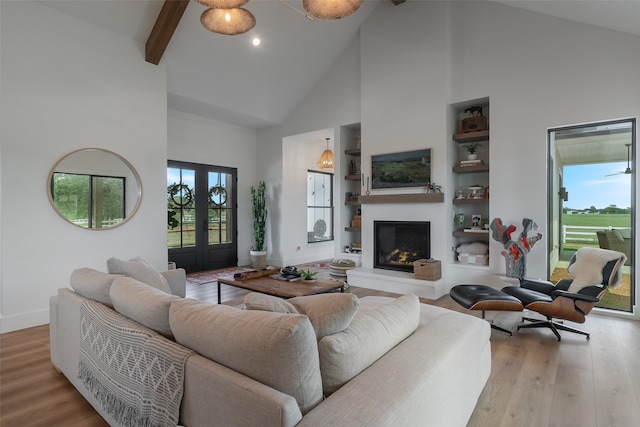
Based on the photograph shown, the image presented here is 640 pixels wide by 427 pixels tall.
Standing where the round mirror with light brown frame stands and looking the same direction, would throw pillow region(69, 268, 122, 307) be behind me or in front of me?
in front

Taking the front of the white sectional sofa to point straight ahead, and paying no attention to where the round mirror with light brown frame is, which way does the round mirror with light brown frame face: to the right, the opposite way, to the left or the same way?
to the right

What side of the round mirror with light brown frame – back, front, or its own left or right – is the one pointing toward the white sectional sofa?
front

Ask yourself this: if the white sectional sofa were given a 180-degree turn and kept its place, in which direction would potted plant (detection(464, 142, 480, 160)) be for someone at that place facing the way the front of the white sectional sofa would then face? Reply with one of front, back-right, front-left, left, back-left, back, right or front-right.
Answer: back

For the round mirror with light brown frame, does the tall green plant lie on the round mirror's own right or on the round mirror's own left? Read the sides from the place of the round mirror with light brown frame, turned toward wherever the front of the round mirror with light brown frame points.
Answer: on the round mirror's own left

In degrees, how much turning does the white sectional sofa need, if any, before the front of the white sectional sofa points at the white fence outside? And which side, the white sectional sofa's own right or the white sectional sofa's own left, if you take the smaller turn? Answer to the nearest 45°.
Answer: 0° — it already faces it

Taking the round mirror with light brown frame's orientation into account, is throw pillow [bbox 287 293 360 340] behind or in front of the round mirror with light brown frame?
in front

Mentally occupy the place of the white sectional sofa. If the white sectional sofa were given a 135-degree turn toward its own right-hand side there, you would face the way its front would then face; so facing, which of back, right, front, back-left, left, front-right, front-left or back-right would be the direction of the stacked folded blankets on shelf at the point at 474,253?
back-left

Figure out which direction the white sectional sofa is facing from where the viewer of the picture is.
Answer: facing away from the viewer and to the right of the viewer

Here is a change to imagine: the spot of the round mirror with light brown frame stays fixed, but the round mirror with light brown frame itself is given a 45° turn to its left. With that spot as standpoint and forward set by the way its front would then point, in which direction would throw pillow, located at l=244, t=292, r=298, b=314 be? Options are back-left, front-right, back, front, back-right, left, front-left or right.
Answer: front-right

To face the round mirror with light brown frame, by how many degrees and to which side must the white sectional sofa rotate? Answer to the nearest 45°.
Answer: approximately 90° to its left

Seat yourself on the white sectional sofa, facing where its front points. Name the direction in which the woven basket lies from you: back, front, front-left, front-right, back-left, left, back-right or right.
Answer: front

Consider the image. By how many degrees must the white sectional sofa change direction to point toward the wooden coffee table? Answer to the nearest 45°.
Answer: approximately 45° to its left

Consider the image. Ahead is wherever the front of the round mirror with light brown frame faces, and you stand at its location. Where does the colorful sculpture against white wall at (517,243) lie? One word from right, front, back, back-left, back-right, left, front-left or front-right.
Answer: front-left
